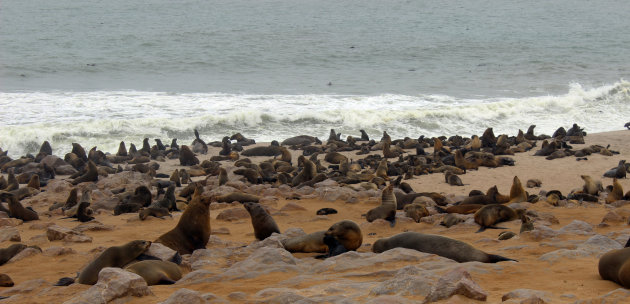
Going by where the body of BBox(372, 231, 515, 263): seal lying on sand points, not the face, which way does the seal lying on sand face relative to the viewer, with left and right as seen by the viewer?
facing to the left of the viewer

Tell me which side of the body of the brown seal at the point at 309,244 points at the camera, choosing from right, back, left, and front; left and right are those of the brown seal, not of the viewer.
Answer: right

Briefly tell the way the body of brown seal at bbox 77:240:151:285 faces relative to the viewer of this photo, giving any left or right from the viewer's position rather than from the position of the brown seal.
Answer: facing to the right of the viewer

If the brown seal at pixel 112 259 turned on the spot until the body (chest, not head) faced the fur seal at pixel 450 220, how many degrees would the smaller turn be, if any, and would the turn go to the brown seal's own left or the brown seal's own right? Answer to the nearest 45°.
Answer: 0° — it already faces it

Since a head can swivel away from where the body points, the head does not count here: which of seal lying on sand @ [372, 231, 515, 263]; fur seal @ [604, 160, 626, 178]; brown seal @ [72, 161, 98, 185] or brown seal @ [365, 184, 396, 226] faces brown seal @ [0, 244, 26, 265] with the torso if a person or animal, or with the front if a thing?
the seal lying on sand
